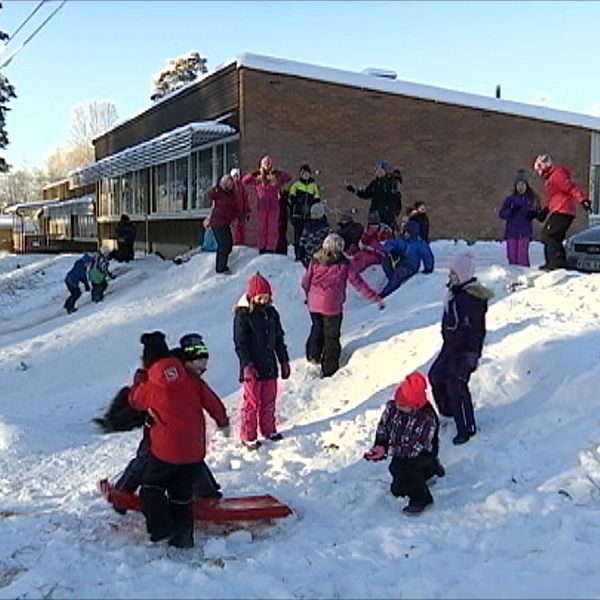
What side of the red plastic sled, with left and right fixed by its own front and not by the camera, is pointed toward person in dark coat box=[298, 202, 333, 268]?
right

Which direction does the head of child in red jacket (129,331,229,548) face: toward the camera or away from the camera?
away from the camera

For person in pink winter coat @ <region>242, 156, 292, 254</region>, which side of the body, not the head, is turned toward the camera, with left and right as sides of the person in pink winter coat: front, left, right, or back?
front

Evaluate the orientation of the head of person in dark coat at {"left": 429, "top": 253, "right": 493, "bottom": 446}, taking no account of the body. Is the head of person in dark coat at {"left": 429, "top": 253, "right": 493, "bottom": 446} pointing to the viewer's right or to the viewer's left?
to the viewer's left

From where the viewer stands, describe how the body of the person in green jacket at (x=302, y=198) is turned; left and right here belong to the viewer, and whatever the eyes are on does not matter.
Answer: facing the viewer

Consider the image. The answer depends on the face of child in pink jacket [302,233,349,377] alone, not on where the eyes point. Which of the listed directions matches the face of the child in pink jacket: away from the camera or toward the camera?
away from the camera

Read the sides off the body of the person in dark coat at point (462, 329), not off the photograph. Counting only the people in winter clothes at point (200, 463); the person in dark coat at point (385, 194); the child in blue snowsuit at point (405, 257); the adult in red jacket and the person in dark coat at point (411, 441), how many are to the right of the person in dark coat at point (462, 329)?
3

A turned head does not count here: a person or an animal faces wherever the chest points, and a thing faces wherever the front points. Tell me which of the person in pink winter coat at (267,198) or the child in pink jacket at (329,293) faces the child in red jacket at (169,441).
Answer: the person in pink winter coat

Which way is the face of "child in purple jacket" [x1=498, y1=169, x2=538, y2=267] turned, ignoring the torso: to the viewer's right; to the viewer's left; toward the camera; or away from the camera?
toward the camera

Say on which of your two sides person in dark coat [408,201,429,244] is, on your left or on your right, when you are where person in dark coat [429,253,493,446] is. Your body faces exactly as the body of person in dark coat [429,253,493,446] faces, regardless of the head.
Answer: on your right

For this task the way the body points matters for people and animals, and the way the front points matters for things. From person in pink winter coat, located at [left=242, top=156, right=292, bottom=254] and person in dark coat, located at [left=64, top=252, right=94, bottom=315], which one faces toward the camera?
the person in pink winter coat

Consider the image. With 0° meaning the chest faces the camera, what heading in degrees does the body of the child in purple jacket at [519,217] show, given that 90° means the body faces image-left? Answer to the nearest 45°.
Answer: approximately 0°

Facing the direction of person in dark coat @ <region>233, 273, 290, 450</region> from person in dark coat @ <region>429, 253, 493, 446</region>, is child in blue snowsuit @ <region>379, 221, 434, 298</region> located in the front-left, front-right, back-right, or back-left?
front-right

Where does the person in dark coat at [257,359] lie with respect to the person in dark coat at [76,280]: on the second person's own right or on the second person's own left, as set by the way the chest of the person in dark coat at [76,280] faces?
on the second person's own right

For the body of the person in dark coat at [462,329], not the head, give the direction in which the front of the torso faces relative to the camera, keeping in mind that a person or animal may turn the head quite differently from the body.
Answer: to the viewer's left

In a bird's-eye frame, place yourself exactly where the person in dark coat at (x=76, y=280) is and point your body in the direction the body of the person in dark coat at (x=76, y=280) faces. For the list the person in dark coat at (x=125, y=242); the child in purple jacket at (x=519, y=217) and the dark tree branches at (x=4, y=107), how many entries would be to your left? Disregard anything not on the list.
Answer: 2
